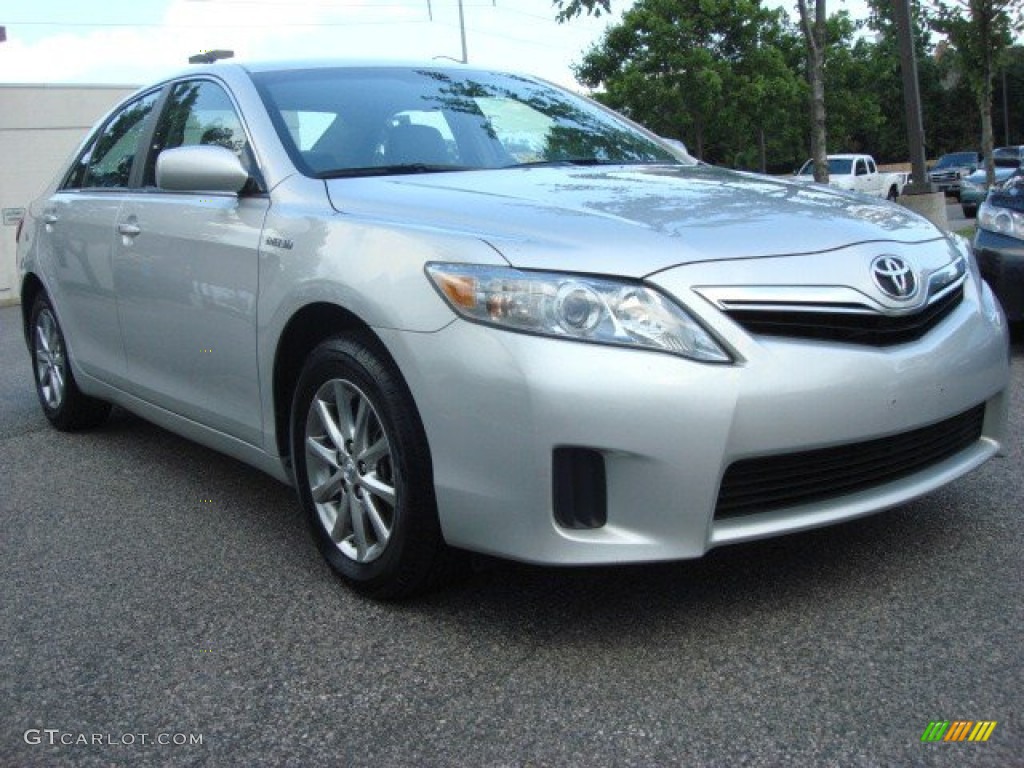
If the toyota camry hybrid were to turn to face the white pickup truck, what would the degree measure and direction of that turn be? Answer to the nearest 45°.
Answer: approximately 135° to its left

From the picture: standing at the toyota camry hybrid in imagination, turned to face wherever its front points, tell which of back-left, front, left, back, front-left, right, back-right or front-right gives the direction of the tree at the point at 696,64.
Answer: back-left

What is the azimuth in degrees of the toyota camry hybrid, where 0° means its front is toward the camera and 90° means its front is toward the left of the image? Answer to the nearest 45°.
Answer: approximately 315°

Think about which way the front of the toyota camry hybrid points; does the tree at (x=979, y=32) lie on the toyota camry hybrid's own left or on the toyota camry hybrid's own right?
on the toyota camry hybrid's own left

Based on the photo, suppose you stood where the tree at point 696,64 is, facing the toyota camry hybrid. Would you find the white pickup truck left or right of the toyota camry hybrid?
left
